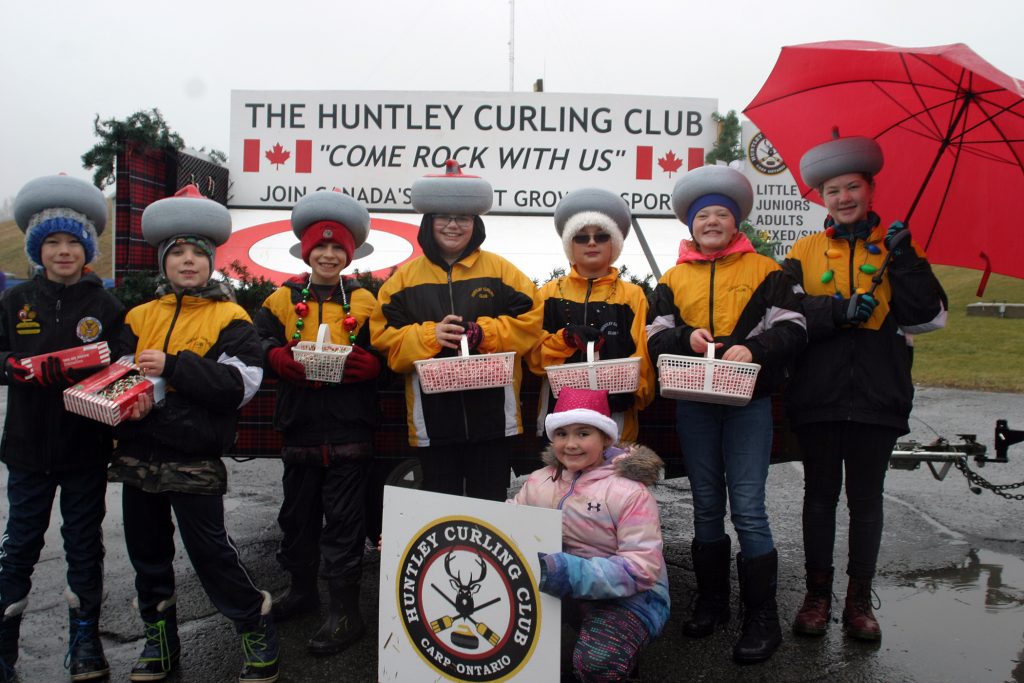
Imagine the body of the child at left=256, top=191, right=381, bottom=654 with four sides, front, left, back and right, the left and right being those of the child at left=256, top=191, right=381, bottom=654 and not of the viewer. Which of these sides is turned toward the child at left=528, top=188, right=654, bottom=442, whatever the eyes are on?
left

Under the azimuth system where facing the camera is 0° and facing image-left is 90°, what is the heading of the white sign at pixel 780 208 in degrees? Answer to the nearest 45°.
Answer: approximately 0°

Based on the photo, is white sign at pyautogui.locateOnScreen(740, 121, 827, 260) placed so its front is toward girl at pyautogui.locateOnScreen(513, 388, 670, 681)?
yes

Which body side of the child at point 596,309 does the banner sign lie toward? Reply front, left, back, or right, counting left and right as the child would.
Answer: back

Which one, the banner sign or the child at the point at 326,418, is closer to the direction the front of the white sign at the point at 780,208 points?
the child

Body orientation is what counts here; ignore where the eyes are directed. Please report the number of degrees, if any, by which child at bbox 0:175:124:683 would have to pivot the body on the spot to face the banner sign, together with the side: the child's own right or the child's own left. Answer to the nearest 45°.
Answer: approximately 135° to the child's own left

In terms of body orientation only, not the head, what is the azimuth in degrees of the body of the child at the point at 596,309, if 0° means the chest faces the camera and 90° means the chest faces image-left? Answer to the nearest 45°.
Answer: approximately 0°
